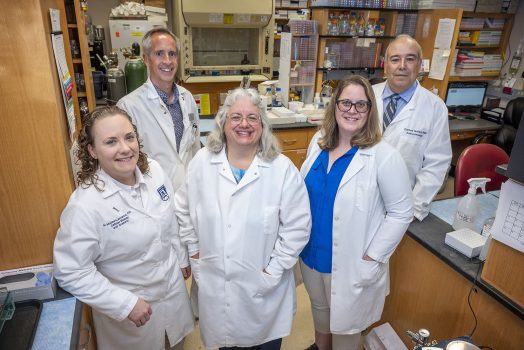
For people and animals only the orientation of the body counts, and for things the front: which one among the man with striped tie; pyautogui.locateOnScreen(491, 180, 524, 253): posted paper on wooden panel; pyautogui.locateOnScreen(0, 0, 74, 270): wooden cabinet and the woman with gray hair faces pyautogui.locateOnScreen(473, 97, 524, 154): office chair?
the wooden cabinet

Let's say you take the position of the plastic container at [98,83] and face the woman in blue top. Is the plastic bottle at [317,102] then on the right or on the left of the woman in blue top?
left

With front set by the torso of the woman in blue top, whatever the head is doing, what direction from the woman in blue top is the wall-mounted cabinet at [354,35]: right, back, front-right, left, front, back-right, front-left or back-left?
back-right

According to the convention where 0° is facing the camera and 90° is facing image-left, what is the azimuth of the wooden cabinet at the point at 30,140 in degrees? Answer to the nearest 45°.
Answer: approximately 270°

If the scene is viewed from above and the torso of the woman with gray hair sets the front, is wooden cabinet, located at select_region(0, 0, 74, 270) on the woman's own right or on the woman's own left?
on the woman's own right

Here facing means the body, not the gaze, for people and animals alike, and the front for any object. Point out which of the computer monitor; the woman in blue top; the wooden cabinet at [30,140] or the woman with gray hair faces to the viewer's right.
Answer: the wooden cabinet
